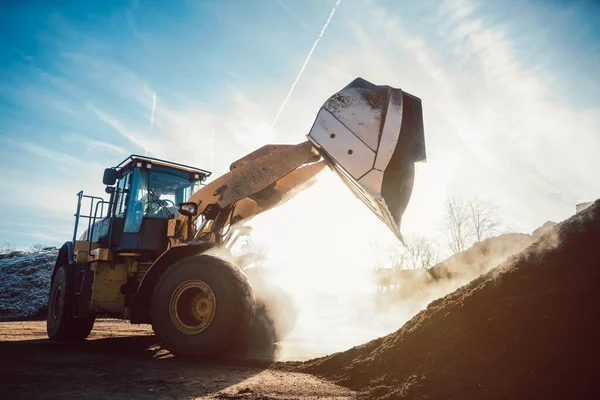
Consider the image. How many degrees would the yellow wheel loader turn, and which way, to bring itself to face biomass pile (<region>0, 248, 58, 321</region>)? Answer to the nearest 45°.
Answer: approximately 180°

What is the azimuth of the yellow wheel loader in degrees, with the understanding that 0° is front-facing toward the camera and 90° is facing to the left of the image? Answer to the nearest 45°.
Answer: approximately 315°

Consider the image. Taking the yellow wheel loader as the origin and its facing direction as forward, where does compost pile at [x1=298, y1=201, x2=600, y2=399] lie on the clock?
The compost pile is roughly at 12 o'clock from the yellow wheel loader.

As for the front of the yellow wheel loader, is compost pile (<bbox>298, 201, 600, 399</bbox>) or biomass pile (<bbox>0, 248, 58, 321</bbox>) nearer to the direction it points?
the compost pile

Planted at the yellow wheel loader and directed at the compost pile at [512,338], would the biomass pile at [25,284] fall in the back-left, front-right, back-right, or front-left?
back-left

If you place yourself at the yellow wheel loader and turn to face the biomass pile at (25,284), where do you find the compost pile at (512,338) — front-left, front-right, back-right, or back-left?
back-right
